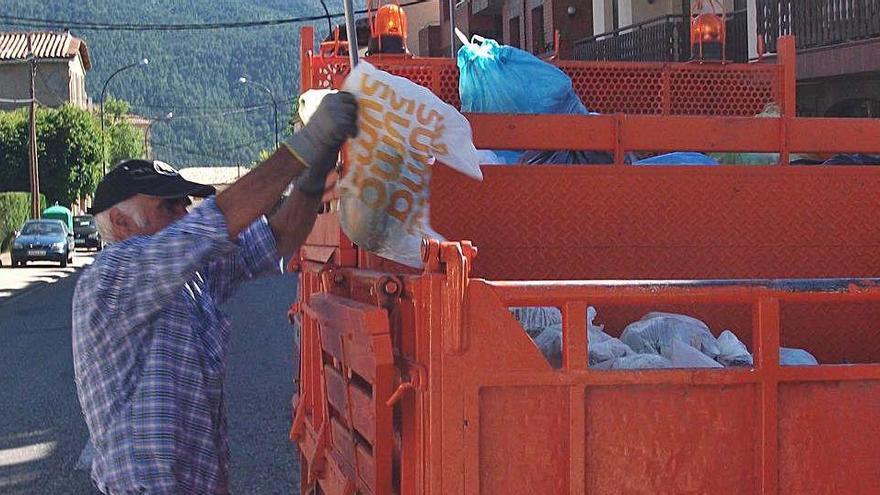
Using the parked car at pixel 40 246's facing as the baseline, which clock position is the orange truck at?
The orange truck is roughly at 12 o'clock from the parked car.

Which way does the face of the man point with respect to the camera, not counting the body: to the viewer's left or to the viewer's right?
to the viewer's right

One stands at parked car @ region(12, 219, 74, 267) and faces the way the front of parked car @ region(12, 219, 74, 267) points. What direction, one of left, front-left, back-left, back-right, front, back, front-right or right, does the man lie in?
front

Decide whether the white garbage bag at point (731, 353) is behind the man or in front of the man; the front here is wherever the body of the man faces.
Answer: in front

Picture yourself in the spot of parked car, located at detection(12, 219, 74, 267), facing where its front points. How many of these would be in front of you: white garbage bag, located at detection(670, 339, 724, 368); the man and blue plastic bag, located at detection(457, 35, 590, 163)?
3

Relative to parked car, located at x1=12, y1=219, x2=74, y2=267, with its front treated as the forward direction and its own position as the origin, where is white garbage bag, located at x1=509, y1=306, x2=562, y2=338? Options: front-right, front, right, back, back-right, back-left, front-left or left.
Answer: front

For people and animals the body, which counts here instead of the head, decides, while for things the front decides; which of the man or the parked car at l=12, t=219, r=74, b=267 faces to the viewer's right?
the man

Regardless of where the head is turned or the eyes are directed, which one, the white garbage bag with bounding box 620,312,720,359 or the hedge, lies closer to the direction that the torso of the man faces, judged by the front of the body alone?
the white garbage bag

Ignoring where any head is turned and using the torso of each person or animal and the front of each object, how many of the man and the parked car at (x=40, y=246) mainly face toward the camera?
1

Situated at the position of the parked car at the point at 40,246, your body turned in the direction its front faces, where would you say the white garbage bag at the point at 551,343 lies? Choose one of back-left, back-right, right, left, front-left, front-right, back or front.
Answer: front

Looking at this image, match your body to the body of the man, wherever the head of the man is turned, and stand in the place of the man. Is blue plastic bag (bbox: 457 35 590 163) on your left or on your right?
on your left

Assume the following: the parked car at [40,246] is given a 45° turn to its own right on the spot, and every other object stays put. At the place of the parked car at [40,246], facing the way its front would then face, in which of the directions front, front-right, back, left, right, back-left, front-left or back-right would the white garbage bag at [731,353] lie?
front-left

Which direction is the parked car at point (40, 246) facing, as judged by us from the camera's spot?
facing the viewer

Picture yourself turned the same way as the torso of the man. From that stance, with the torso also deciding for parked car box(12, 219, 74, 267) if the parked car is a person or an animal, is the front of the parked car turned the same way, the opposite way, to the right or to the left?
to the right

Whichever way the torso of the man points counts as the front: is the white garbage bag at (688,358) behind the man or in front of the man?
in front

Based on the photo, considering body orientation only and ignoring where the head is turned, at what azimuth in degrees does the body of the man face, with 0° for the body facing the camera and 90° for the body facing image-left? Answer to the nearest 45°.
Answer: approximately 270°

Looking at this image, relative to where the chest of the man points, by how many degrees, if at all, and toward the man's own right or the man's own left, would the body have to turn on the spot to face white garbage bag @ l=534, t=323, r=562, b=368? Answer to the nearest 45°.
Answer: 0° — they already face it
